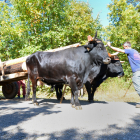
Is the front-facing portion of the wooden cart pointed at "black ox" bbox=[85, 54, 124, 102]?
yes

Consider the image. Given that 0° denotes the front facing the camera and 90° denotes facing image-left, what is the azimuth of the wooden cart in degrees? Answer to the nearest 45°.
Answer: approximately 270°

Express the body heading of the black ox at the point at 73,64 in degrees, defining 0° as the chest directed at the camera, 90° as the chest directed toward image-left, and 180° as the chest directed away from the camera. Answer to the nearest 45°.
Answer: approximately 270°
